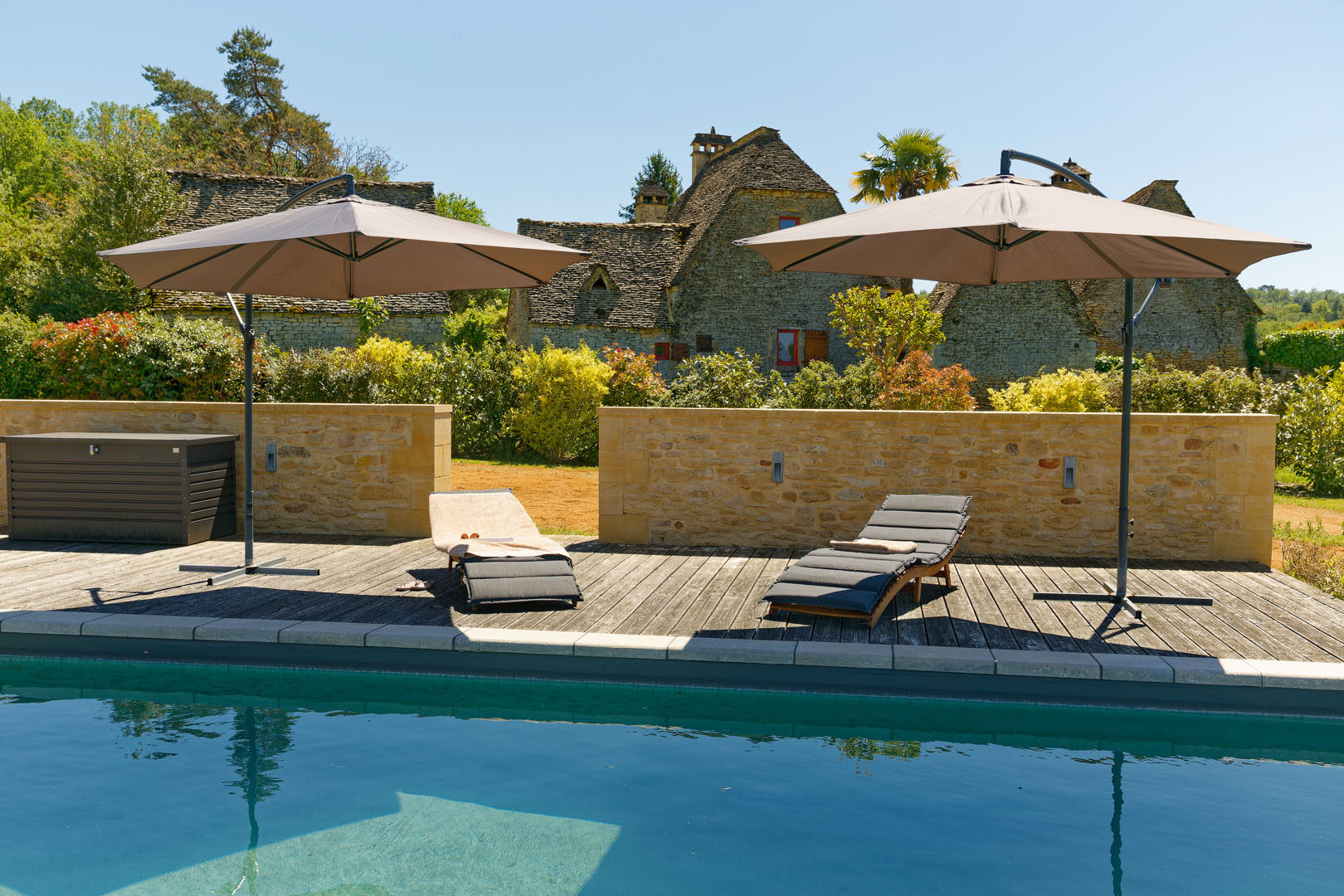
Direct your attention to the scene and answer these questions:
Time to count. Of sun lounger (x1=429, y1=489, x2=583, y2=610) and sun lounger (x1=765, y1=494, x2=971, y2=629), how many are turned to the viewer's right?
0

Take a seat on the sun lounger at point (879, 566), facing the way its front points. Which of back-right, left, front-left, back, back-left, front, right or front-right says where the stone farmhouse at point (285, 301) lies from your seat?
right

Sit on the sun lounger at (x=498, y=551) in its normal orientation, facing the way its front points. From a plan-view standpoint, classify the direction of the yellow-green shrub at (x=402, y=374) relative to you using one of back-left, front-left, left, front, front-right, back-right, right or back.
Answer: back

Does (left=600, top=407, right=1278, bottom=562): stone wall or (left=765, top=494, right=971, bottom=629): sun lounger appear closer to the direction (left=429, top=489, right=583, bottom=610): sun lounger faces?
the sun lounger

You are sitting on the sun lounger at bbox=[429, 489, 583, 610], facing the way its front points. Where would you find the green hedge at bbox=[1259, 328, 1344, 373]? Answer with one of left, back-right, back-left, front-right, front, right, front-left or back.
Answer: back-left

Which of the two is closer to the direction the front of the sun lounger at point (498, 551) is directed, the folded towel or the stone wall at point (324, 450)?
the folded towel

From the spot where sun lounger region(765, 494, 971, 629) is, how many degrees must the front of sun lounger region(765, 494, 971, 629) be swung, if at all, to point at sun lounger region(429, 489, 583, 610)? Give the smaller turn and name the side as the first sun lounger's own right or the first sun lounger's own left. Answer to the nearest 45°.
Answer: approximately 45° to the first sun lounger's own right

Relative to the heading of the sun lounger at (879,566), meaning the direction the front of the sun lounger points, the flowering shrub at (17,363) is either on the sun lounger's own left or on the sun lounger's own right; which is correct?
on the sun lounger's own right

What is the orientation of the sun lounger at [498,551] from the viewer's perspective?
toward the camera

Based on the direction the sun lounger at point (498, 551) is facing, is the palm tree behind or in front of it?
behind

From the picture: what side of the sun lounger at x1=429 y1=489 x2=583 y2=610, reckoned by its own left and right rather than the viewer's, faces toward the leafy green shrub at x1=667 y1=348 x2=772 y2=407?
back

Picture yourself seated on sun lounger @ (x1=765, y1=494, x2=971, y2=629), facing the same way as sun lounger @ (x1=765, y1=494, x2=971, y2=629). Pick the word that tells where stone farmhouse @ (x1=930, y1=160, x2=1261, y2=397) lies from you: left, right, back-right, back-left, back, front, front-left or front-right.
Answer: back-right
